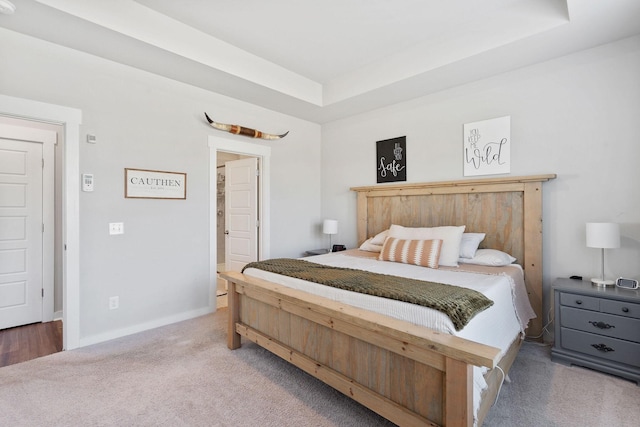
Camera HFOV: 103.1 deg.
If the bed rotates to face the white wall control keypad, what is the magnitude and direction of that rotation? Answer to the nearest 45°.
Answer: approximately 45° to its right

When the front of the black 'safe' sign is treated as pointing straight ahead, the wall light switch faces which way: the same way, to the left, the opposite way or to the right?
to the left

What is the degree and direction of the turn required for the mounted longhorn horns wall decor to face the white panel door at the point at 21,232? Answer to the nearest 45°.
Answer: approximately 135° to its right

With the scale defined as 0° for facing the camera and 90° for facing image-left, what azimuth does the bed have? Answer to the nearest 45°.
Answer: approximately 45°

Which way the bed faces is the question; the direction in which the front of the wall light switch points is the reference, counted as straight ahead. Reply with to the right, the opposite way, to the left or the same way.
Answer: to the right

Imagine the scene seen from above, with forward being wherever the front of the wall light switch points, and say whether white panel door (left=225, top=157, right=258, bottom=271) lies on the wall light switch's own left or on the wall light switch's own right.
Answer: on the wall light switch's own left

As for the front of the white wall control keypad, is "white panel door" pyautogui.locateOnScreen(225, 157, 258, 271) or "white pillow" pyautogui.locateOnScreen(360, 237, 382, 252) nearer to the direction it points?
the white pillow
